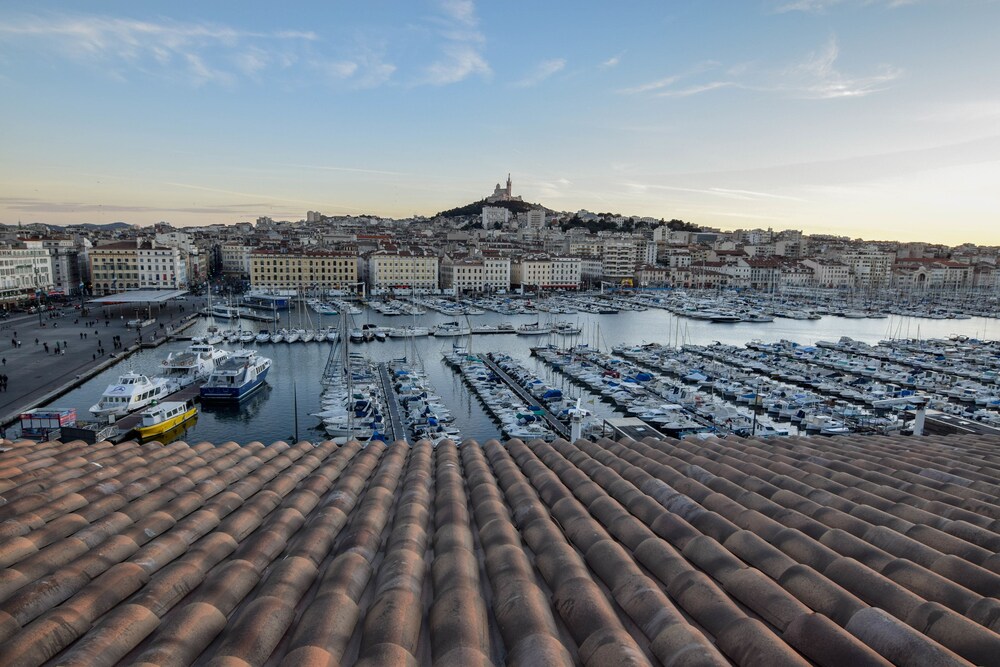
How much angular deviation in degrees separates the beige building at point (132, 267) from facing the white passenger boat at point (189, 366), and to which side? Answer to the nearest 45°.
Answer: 0° — it already faces it

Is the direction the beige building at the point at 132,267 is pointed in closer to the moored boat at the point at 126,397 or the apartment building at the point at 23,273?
the moored boat

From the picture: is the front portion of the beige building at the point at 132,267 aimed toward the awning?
yes

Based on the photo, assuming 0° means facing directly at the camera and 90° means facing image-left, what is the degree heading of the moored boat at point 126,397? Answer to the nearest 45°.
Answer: approximately 45°

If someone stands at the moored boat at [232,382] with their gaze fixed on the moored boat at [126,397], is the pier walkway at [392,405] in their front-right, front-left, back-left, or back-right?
back-left

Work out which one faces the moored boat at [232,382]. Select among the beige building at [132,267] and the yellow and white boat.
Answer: the beige building

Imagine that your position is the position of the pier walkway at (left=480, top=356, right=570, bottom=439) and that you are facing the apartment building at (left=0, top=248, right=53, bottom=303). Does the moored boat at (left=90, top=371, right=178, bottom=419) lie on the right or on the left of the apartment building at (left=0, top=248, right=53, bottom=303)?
left

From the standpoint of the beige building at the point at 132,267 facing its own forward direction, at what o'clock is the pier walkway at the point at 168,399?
The pier walkway is roughly at 12 o'clock from the beige building.

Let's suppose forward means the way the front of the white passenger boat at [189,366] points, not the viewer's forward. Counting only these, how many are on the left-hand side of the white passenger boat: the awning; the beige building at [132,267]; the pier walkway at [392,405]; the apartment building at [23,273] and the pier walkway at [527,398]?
2
